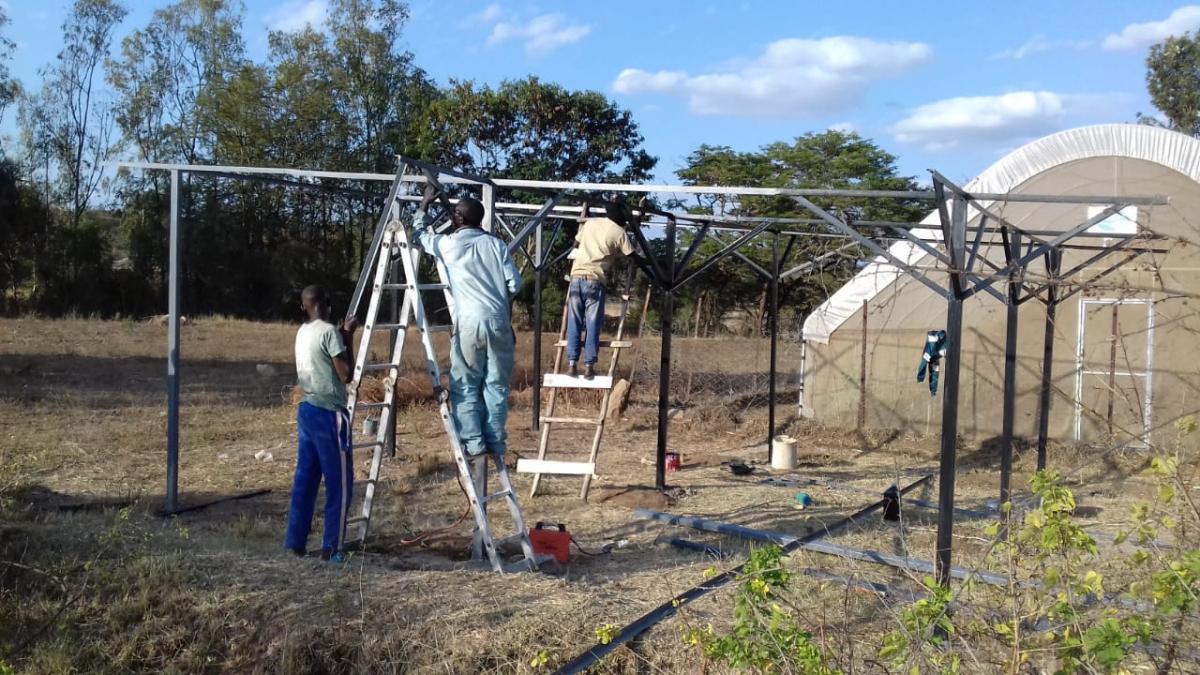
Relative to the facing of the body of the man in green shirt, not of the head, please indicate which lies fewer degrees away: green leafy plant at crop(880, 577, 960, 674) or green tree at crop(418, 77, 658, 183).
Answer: the green tree

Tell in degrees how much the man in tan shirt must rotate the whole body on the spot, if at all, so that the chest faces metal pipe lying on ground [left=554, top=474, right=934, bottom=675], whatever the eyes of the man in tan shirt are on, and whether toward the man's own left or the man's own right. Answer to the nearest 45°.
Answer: approximately 135° to the man's own right

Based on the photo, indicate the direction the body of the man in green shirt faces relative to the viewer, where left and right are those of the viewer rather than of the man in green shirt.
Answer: facing away from the viewer and to the right of the viewer

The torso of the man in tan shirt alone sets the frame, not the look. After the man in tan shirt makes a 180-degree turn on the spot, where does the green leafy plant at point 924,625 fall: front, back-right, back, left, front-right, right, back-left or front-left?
front-left

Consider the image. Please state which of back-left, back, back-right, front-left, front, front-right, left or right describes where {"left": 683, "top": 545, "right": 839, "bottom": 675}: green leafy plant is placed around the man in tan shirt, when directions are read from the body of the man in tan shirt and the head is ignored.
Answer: back-right

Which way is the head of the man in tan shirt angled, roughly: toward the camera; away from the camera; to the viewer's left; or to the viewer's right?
away from the camera

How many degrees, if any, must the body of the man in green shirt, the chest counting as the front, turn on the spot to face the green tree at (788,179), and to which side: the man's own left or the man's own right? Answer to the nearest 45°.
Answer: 0° — they already face it

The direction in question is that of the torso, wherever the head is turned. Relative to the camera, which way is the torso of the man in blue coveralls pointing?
away from the camera

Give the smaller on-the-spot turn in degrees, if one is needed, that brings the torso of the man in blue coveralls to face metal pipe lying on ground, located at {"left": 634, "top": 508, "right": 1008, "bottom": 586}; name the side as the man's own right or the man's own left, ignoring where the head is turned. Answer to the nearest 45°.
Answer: approximately 90° to the man's own right

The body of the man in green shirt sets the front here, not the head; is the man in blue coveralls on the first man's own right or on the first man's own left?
on the first man's own right
